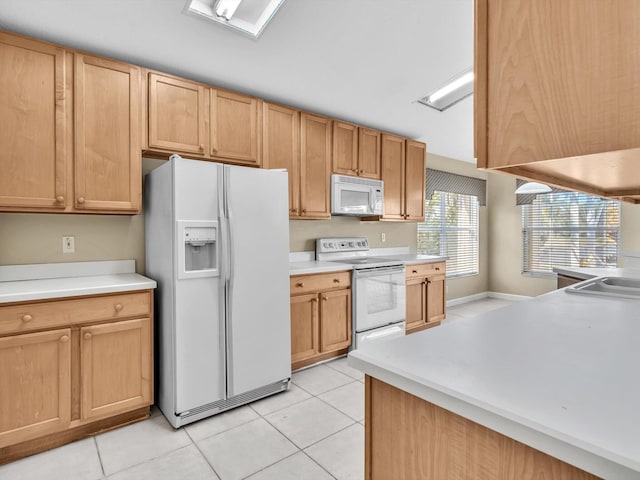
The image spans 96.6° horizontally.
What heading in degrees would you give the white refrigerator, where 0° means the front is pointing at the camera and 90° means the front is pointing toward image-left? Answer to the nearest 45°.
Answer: approximately 315°

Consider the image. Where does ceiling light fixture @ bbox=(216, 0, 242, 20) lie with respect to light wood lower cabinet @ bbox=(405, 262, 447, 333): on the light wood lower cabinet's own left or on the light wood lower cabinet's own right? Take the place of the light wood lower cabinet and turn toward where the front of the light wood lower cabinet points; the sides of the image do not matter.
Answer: on the light wood lower cabinet's own right

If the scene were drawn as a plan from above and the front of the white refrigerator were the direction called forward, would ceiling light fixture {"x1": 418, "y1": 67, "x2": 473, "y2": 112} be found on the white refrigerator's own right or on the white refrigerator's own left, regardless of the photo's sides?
on the white refrigerator's own left

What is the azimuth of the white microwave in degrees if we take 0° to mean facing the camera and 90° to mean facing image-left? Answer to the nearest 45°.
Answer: approximately 315°
